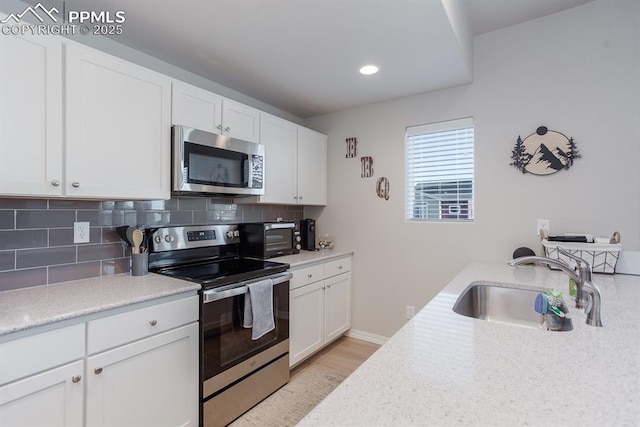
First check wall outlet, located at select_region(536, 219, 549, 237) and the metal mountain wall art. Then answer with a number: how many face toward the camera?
2

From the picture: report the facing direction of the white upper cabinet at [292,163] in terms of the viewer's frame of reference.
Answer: facing the viewer and to the right of the viewer

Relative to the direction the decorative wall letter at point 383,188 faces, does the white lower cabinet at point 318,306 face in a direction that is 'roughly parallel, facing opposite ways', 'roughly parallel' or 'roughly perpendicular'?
roughly perpendicular

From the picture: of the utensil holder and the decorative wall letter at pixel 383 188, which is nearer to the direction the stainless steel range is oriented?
the decorative wall letter

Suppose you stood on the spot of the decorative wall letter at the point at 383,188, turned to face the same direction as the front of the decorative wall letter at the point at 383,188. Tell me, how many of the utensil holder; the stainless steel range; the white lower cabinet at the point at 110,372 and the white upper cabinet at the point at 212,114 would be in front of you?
4

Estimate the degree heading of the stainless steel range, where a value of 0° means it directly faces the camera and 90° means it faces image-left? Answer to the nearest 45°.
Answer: approximately 315°

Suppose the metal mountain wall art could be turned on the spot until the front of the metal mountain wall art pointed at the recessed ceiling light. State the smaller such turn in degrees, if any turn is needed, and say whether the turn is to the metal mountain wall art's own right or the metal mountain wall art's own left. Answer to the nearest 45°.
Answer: approximately 45° to the metal mountain wall art's own right

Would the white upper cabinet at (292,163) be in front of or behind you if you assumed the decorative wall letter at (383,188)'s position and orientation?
in front

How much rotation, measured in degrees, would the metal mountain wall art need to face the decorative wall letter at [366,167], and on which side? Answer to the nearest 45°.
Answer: approximately 90° to its right

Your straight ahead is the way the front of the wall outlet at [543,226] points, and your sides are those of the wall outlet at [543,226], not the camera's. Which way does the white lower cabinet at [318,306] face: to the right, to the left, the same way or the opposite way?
to the left

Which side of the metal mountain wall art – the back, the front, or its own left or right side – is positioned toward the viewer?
front
